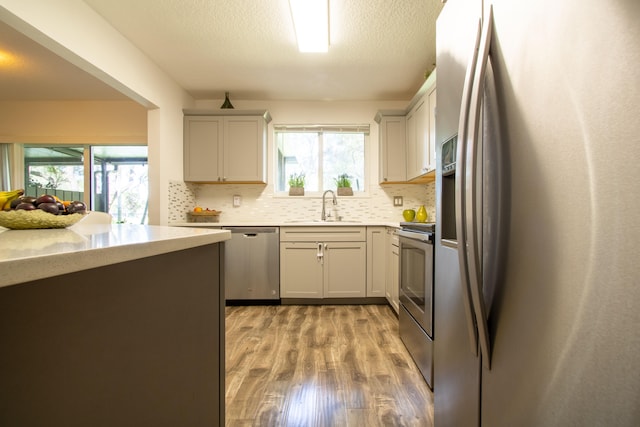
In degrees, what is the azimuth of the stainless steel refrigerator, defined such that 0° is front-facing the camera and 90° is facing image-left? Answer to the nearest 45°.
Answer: approximately 45°

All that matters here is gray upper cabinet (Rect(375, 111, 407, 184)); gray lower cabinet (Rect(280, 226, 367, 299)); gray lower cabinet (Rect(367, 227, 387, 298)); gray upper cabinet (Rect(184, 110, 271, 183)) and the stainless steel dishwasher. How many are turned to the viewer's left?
0

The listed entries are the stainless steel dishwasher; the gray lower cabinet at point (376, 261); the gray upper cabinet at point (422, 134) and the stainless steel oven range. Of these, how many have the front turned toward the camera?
2

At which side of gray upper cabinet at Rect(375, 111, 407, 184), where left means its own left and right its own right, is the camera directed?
front

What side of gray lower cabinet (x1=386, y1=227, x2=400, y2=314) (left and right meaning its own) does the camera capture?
left

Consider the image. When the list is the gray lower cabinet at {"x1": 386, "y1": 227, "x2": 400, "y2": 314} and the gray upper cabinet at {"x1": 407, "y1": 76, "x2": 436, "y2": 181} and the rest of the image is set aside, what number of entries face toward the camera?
0

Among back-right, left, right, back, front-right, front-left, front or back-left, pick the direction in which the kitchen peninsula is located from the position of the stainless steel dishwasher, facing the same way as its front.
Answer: front

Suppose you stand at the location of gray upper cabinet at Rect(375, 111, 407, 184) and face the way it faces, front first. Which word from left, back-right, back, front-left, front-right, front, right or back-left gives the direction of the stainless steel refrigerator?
front

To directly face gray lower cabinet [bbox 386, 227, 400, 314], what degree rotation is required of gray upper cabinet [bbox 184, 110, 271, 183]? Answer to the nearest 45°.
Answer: approximately 45° to its left

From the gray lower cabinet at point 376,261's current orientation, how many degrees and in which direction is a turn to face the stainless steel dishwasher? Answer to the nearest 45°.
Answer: approximately 90° to its right

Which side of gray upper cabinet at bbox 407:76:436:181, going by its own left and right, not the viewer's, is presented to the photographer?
left

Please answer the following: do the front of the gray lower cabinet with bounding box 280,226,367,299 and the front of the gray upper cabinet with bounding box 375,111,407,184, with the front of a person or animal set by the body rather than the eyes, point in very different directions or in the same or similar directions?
same or similar directions

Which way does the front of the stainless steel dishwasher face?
toward the camera

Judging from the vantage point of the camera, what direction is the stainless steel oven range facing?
facing to the left of the viewer

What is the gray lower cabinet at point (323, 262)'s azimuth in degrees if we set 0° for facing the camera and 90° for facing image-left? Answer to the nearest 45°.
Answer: approximately 0°
